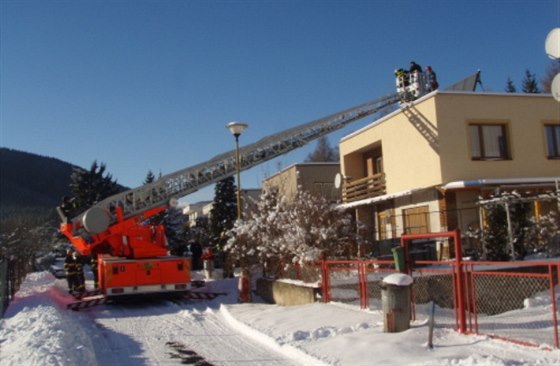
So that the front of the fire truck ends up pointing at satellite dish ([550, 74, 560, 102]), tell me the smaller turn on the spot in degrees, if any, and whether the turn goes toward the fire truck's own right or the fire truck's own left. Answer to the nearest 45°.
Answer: approximately 135° to the fire truck's own right

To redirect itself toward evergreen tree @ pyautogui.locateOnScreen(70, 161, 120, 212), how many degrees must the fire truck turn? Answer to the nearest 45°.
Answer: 0° — it already faces it

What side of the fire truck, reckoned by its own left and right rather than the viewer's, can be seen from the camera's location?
back

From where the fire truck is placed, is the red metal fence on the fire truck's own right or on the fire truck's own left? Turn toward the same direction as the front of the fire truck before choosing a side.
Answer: on the fire truck's own right

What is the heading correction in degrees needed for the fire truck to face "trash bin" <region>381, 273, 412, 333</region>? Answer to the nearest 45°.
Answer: approximately 135° to its right

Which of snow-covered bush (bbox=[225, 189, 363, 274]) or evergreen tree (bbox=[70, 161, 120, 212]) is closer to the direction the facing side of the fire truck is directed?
the evergreen tree

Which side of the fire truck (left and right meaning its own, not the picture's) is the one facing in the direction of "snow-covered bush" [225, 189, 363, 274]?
right

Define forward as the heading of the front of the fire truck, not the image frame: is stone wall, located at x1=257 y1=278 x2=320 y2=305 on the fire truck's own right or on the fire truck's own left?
on the fire truck's own right

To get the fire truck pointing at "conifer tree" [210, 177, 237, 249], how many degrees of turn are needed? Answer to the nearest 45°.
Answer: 0° — it already faces it
